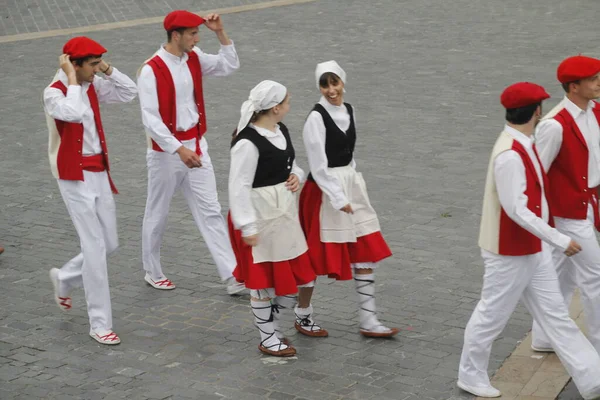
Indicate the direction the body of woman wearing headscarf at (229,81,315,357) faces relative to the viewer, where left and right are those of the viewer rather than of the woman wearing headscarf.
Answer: facing the viewer and to the right of the viewer

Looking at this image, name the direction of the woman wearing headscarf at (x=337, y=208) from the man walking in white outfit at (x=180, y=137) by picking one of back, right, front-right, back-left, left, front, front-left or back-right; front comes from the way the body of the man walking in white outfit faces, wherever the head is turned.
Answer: front

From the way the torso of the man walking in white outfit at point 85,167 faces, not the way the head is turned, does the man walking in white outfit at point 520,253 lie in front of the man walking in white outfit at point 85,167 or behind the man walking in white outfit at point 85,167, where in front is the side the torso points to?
in front

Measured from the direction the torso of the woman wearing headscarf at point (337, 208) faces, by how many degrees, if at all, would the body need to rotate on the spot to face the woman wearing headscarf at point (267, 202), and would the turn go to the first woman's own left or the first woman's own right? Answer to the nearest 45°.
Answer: approximately 90° to the first woman's own right

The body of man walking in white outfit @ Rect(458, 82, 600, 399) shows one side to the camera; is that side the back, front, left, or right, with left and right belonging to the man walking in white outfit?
right
